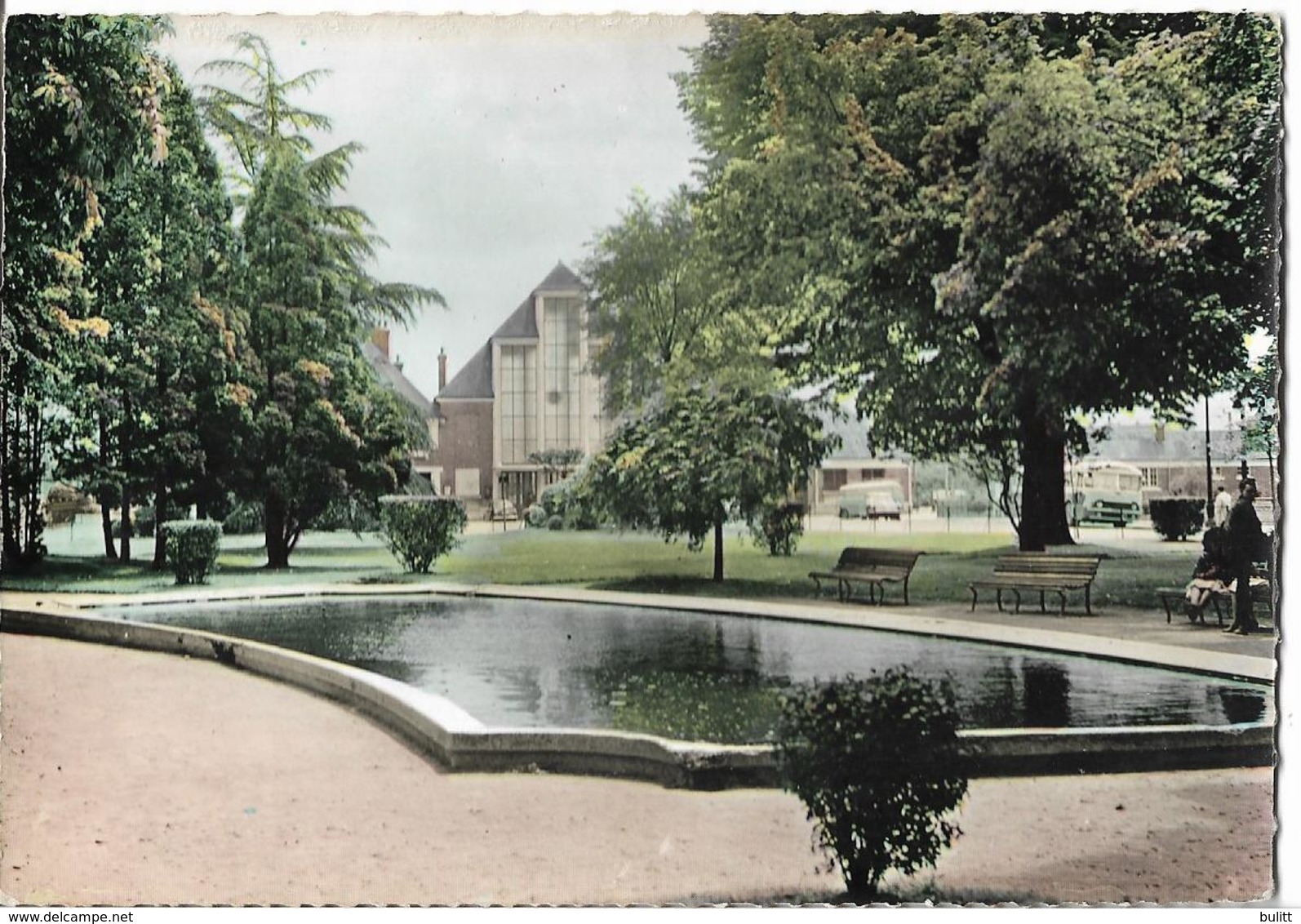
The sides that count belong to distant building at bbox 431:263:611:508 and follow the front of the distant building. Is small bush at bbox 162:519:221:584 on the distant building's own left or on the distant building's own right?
on the distant building's own right

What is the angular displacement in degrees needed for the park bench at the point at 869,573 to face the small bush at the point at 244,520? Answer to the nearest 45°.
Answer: approximately 45° to its right

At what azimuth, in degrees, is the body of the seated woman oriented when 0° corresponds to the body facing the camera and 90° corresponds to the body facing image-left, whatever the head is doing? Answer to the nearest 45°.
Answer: approximately 45°

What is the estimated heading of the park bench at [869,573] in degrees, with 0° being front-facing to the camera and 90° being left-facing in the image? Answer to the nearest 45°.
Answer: approximately 45°

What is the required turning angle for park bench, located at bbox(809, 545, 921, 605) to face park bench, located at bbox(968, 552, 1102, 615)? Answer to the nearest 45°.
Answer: approximately 135° to its left
